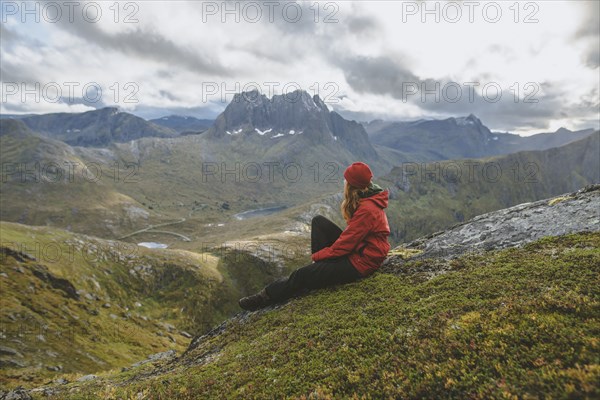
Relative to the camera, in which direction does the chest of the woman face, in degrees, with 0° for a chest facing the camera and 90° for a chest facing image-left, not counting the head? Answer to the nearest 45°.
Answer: approximately 90°

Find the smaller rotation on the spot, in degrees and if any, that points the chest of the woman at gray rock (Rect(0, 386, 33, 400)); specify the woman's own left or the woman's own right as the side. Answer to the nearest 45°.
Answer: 0° — they already face it

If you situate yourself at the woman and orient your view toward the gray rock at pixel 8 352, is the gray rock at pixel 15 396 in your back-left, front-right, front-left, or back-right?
front-left

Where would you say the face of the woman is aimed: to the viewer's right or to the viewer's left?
to the viewer's left
